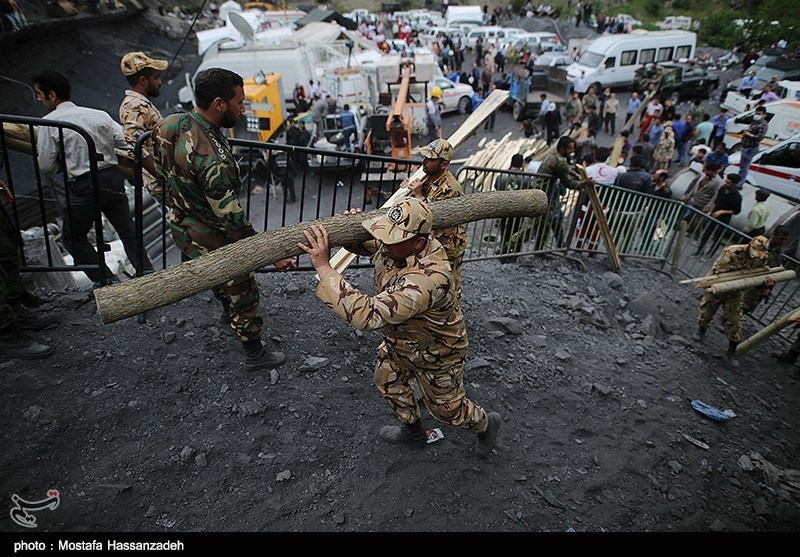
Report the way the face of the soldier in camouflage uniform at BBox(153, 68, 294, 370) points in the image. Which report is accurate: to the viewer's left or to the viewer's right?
to the viewer's right

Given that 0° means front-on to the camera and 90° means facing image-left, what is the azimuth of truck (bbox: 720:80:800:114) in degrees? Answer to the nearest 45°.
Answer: approximately 45°

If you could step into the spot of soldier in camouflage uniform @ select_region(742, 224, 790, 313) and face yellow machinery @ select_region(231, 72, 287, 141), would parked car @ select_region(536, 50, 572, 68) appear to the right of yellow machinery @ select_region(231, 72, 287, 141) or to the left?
right

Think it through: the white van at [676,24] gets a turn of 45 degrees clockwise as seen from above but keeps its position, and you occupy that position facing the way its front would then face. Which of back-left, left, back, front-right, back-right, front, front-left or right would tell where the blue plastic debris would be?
back-left

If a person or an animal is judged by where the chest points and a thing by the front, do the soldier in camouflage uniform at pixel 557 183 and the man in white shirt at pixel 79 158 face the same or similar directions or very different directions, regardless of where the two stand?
very different directions

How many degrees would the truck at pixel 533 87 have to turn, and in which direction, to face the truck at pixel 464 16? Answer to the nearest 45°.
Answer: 0° — it already faces it

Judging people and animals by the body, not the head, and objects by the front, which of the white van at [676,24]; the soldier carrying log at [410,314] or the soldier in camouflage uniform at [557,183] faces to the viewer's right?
the soldier in camouflage uniform

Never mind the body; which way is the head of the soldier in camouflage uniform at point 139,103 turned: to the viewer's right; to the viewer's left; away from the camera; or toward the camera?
to the viewer's right

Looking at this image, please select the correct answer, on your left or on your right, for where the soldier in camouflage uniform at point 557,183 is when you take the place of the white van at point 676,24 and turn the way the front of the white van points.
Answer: on your left

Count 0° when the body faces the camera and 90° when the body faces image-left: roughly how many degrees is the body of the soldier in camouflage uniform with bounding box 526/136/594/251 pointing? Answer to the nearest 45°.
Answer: approximately 270°

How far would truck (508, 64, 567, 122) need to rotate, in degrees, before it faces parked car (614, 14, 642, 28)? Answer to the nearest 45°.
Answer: approximately 135° to its right
